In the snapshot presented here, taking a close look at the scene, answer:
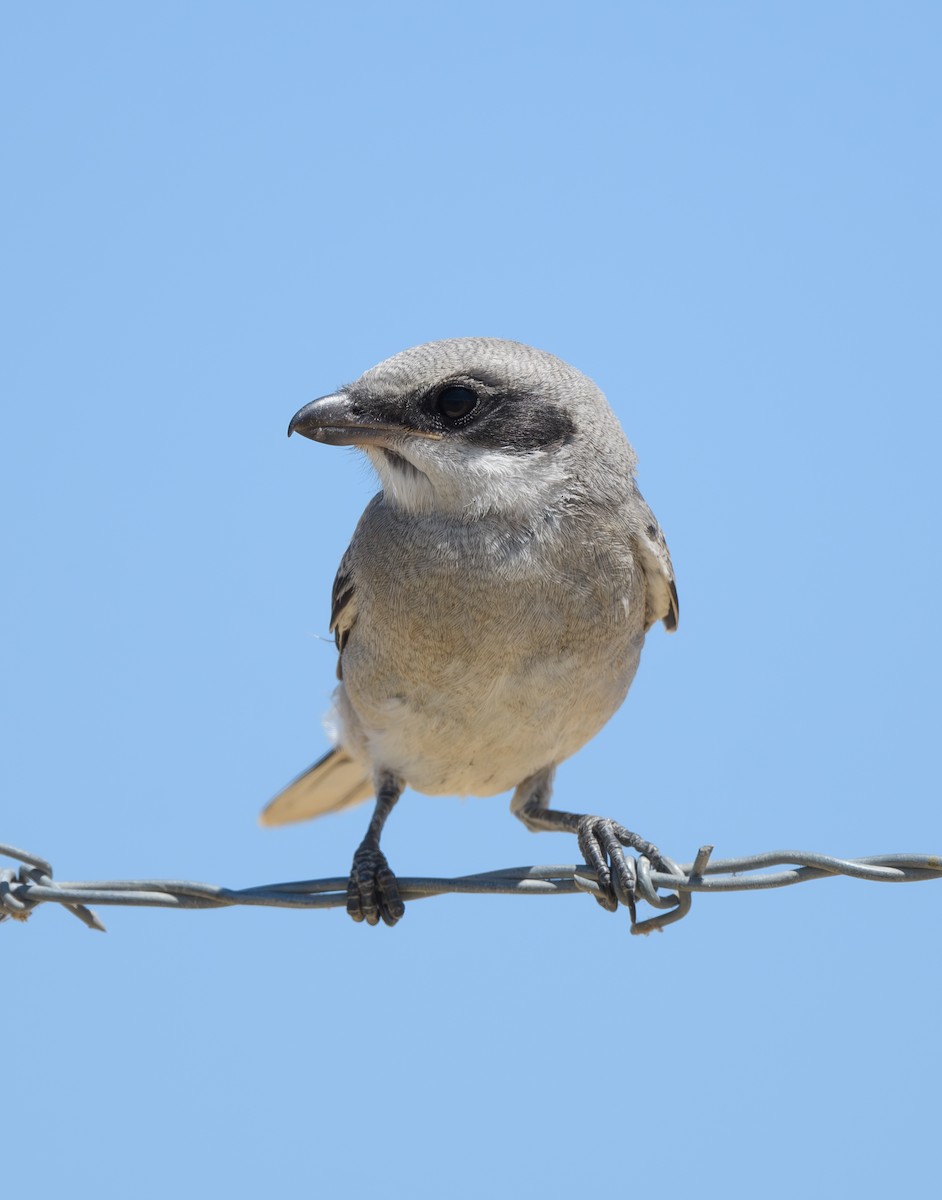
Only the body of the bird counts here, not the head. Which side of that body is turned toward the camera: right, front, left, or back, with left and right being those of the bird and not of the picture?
front
